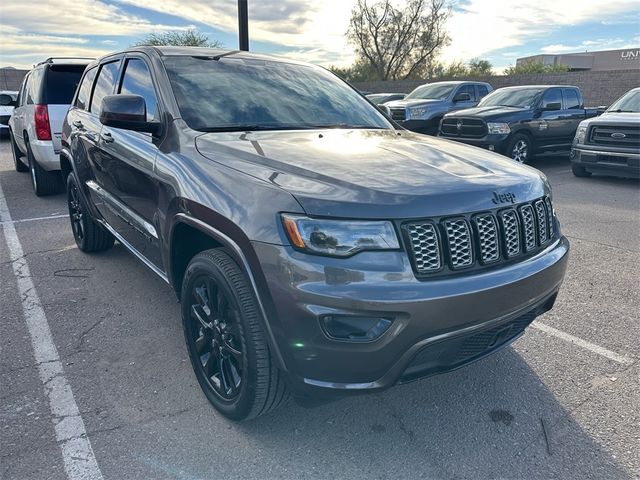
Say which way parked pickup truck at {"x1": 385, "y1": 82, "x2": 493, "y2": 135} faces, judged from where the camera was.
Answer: facing the viewer and to the left of the viewer

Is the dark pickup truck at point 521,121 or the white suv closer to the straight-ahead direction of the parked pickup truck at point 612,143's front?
the white suv

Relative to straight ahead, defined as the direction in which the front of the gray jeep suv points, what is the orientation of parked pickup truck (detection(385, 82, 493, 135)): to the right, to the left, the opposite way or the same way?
to the right

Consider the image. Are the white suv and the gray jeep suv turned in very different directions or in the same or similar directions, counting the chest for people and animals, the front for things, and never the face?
very different directions

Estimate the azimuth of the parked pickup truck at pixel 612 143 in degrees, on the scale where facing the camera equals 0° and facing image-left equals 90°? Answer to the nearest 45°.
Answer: approximately 45°

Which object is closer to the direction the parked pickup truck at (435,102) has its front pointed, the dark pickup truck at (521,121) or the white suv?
the white suv

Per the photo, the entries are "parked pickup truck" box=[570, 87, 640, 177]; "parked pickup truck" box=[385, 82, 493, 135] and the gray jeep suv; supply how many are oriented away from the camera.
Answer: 0

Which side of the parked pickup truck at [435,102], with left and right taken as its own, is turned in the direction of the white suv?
front

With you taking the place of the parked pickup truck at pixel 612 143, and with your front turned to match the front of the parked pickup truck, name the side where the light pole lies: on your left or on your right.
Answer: on your right

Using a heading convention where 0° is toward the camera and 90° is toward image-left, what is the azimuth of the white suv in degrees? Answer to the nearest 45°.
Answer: approximately 135°

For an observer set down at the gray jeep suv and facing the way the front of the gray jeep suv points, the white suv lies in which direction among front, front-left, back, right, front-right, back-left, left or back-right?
back
